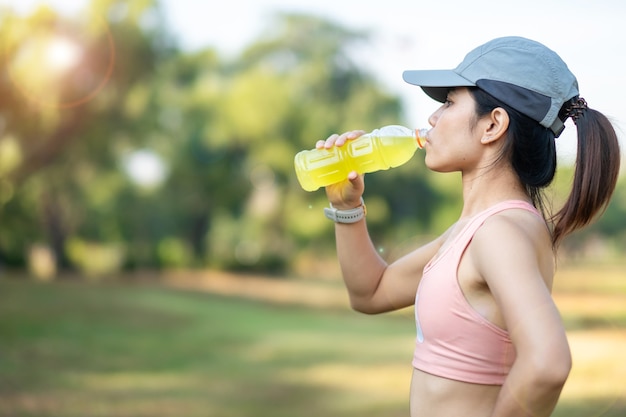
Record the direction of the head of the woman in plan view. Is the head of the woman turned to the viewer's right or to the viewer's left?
to the viewer's left

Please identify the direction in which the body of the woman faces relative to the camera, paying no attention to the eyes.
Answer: to the viewer's left
